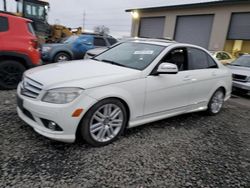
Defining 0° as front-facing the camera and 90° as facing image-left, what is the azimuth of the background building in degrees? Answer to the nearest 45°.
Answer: approximately 45°

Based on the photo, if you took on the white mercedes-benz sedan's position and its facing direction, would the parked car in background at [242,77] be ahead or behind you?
behind

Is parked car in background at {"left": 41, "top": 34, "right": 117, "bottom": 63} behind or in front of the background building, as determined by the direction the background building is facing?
in front

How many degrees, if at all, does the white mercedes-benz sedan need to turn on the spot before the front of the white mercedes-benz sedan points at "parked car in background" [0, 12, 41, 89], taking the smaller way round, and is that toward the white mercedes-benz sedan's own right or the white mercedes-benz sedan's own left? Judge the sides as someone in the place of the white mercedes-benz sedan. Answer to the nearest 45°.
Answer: approximately 90° to the white mercedes-benz sedan's own right

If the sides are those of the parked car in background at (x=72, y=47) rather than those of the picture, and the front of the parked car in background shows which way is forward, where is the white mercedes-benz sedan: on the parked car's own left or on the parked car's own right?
on the parked car's own left

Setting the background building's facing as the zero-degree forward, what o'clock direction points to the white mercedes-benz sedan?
The white mercedes-benz sedan is roughly at 11 o'clock from the background building.

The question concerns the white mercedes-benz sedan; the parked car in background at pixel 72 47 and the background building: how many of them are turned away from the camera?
0

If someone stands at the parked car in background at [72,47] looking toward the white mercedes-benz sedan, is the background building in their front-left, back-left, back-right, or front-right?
back-left

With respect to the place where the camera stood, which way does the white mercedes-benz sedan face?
facing the viewer and to the left of the viewer

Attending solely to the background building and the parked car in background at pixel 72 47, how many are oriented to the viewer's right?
0

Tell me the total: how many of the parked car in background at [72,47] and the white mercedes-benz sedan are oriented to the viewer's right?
0
